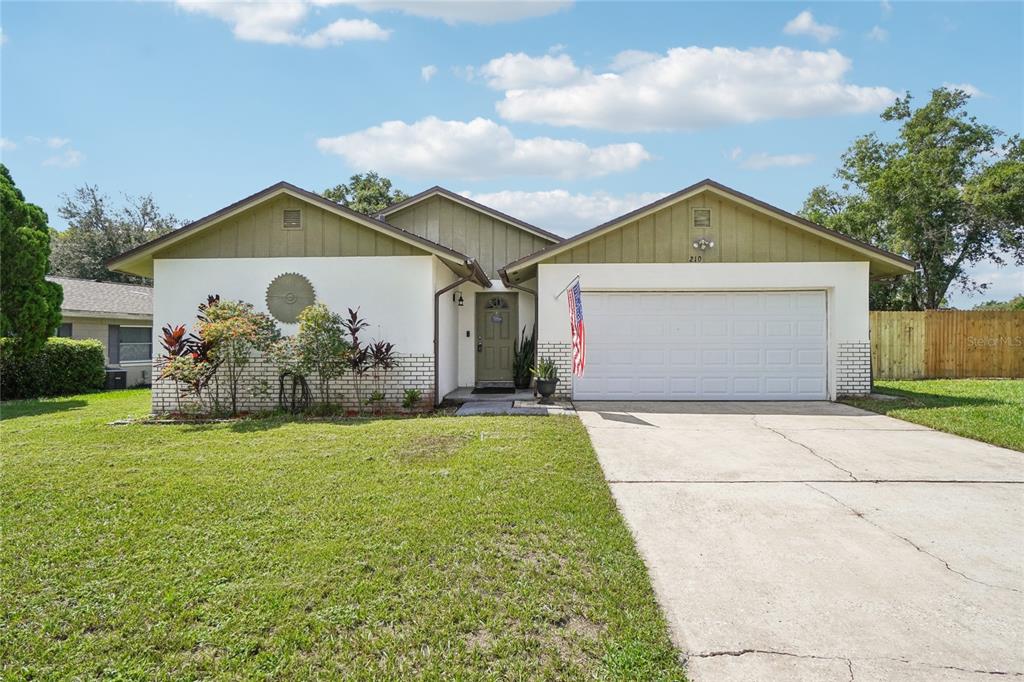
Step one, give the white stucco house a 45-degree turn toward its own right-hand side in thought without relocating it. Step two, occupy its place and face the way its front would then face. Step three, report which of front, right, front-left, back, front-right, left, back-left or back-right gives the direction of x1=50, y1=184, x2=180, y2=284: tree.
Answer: right

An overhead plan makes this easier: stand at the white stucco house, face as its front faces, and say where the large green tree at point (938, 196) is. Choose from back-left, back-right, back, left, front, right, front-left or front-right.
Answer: back-left

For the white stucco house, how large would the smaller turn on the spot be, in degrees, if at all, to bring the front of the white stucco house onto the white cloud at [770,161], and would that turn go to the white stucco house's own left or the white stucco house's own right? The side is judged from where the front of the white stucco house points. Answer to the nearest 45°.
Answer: approximately 135° to the white stucco house's own left

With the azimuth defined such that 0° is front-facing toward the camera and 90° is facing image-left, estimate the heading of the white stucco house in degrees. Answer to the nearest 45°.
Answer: approximately 0°

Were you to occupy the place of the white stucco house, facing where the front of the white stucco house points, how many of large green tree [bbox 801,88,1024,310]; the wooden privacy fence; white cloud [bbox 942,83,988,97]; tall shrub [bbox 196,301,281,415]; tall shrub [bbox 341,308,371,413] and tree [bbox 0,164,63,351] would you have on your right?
3

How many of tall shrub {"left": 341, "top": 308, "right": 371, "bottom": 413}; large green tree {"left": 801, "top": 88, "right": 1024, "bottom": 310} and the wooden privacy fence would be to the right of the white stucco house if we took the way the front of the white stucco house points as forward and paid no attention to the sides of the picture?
1

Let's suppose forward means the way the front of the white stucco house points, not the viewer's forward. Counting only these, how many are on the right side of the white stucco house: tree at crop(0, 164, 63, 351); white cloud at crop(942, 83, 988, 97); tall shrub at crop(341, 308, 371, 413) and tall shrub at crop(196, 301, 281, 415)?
3

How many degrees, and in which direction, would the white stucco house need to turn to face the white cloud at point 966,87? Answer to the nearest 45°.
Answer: approximately 135° to its left

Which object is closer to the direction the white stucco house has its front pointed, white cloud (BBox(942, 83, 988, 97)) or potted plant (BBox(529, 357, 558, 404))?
the potted plant

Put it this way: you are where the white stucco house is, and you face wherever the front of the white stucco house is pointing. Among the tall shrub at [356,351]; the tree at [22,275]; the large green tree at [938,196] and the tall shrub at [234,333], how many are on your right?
3

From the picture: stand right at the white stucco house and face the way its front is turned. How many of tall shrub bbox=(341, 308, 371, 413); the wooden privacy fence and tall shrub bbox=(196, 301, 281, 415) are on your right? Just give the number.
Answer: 2

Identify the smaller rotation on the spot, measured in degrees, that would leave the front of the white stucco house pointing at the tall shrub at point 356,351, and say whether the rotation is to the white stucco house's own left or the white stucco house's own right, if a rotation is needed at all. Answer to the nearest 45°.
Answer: approximately 90° to the white stucco house's own right
